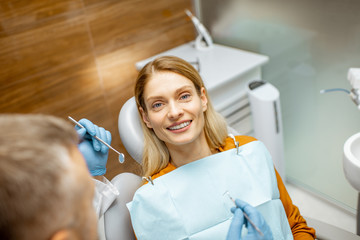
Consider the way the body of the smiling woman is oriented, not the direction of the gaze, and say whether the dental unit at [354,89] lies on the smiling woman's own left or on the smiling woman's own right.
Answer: on the smiling woman's own left

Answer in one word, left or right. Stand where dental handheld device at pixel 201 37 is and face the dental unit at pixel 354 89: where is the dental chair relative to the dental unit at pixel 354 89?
right

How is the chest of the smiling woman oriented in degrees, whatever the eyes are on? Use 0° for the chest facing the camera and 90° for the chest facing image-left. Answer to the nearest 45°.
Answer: approximately 0°

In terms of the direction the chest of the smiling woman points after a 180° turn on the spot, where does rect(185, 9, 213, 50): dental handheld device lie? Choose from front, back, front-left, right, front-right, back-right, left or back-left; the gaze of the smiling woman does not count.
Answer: front

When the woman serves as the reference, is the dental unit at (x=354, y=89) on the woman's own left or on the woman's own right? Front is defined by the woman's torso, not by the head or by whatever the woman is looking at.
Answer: on the woman's own left

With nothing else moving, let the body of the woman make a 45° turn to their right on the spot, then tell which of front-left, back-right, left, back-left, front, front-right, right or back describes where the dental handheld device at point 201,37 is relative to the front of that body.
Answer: back-right
